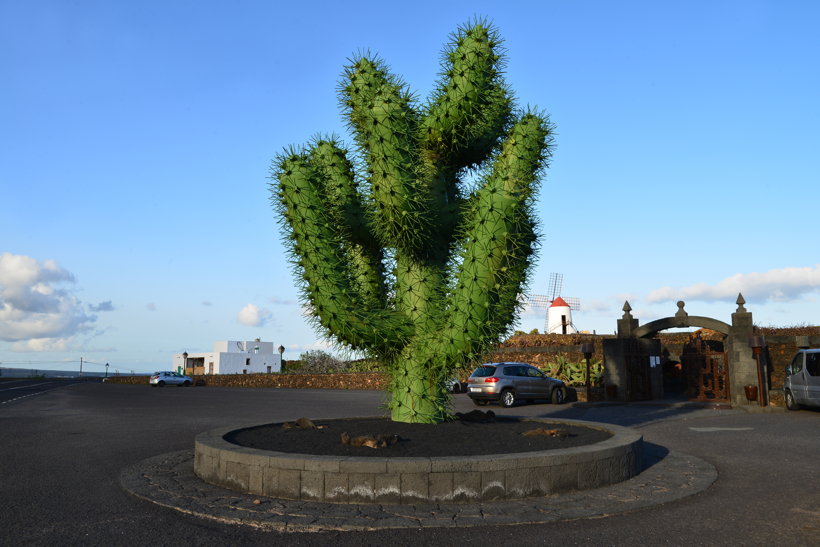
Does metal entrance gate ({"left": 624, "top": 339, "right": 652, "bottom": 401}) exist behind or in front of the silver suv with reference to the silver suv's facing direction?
in front

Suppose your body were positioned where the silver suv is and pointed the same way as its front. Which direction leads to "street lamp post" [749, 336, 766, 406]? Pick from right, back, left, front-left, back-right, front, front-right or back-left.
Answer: front-right

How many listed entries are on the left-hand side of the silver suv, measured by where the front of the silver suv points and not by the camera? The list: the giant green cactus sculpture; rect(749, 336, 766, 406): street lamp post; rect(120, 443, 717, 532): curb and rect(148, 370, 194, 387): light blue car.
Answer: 1

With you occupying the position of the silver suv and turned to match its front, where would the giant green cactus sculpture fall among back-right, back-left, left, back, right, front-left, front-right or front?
back-right

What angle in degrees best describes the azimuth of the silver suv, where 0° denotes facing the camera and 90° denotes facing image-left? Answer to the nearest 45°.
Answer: approximately 225°

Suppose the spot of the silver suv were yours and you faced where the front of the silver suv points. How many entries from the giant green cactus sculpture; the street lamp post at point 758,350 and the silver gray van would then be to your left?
0

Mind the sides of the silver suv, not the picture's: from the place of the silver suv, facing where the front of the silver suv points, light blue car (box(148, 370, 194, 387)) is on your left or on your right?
on your left

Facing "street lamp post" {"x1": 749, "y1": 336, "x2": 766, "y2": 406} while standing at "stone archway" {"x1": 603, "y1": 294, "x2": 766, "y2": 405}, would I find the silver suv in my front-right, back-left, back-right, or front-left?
back-right

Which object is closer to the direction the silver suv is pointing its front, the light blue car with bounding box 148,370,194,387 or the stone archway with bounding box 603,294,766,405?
the stone archway

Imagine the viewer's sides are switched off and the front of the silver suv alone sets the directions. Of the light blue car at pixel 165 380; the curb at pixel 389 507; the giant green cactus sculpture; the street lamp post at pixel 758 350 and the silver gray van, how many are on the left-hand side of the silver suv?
1

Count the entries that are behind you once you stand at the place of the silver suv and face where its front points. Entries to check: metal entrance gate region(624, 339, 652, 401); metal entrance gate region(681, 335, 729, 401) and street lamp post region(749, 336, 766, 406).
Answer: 0

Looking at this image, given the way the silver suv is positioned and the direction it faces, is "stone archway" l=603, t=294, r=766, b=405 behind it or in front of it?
in front

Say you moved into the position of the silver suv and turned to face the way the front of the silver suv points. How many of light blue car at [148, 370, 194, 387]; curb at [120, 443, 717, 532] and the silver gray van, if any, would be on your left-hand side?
1

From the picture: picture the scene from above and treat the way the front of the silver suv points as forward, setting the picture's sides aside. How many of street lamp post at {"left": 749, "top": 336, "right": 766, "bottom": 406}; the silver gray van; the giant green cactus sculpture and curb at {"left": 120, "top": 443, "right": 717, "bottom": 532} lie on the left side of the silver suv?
0

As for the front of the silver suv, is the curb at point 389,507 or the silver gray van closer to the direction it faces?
the silver gray van

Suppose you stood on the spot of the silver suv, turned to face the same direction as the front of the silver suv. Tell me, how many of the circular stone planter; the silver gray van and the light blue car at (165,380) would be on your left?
1

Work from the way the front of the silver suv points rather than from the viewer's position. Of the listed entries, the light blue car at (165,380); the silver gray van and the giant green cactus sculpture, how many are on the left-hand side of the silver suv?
1

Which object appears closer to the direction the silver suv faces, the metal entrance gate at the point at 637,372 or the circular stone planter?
the metal entrance gate

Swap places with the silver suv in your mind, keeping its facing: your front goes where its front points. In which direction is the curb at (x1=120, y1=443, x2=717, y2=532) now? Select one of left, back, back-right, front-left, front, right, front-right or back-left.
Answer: back-right
